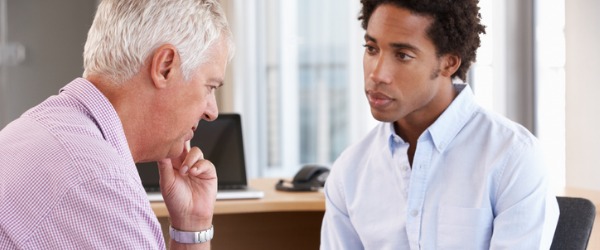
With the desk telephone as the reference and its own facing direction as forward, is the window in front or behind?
behind

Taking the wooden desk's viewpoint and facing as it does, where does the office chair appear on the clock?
The office chair is roughly at 11 o'clock from the wooden desk.

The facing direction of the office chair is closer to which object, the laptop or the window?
the laptop

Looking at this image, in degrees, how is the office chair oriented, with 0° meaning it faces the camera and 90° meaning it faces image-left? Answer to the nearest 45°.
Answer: approximately 45°

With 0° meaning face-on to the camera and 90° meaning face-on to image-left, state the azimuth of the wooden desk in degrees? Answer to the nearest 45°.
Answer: approximately 0°
